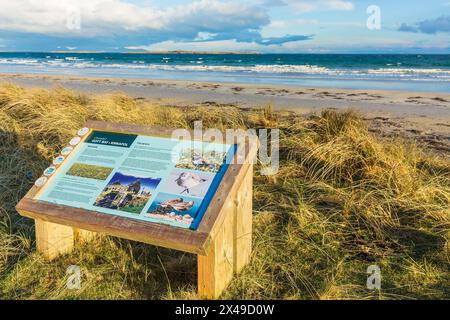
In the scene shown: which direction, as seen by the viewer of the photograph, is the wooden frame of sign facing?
facing the viewer and to the left of the viewer
